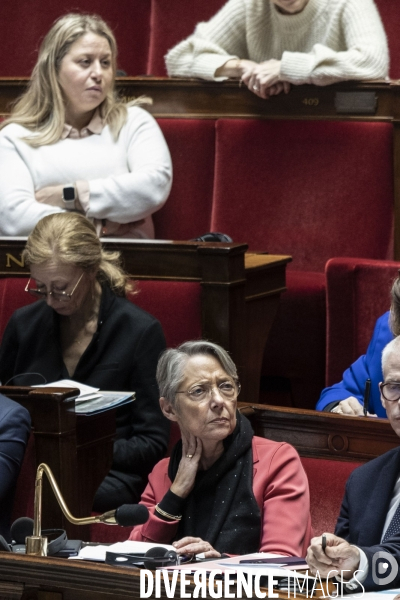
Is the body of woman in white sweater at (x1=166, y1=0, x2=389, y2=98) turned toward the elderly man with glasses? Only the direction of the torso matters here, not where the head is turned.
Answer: yes

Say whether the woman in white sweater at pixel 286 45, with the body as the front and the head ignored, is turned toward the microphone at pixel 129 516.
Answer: yes

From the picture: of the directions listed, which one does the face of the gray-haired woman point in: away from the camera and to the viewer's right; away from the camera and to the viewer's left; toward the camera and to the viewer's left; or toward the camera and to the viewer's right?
toward the camera and to the viewer's right

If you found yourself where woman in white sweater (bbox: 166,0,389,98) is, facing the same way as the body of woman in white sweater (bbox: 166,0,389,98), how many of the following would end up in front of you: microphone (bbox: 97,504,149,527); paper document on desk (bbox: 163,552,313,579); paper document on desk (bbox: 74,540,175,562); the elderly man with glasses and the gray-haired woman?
5

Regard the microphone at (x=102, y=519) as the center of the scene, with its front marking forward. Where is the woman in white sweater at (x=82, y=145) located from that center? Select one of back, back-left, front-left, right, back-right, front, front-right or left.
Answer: left

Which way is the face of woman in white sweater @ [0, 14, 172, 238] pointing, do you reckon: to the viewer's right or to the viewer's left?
to the viewer's right

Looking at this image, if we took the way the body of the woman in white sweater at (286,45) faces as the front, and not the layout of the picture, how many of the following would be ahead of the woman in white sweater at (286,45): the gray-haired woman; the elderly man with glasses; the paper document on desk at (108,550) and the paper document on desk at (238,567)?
4

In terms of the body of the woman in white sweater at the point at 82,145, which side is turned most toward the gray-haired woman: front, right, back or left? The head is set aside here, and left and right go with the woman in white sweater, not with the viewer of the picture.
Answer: front

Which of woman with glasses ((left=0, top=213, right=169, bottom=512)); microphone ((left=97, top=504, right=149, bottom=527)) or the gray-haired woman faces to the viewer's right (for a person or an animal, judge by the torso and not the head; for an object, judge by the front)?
the microphone

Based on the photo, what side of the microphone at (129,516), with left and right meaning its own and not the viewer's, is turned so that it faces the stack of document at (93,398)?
left

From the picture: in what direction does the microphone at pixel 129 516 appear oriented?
to the viewer's right

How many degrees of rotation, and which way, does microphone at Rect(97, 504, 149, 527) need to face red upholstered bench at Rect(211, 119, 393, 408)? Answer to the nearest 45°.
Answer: approximately 90° to its left
